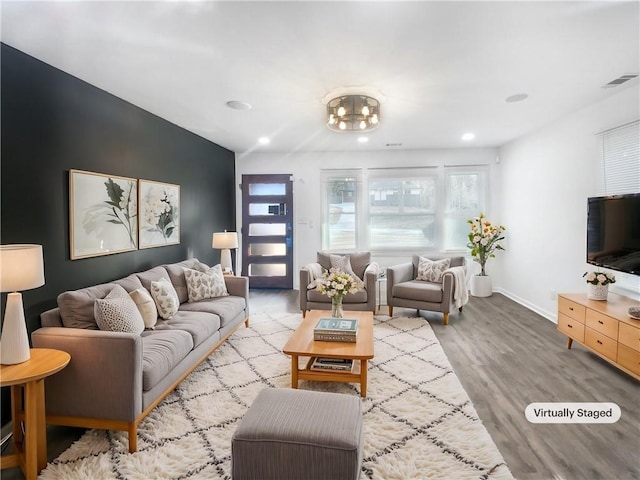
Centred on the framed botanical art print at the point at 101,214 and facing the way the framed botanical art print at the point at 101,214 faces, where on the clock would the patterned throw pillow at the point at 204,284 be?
The patterned throw pillow is roughly at 10 o'clock from the framed botanical art print.

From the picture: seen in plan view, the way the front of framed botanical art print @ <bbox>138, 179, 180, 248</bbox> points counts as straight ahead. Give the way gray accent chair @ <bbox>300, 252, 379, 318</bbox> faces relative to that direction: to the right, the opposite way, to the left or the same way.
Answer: to the right

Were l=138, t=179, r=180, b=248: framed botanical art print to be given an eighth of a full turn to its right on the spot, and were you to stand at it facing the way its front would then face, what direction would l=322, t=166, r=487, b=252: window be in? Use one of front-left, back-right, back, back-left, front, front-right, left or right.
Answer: left

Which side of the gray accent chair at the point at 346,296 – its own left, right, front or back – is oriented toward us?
front

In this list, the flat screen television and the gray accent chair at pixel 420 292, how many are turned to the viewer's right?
0

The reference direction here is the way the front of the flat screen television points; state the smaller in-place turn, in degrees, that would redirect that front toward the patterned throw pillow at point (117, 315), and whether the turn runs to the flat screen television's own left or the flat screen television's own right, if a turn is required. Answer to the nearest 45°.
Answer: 0° — it already faces it

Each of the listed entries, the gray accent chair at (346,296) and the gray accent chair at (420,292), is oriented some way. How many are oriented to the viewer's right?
0

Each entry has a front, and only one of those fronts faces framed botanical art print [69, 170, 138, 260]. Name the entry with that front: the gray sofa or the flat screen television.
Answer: the flat screen television

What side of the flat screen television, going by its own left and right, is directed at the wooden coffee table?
front

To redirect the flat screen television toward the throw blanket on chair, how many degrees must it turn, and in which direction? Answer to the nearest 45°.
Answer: approximately 45° to its right

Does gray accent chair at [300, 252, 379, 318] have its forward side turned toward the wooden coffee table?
yes

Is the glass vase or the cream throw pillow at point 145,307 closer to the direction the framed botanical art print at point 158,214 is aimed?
the glass vase

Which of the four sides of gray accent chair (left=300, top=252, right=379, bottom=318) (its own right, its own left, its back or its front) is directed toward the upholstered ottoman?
front

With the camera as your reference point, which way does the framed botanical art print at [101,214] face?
facing the viewer and to the right of the viewer

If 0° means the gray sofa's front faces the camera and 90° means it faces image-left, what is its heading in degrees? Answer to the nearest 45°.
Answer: approximately 315°
